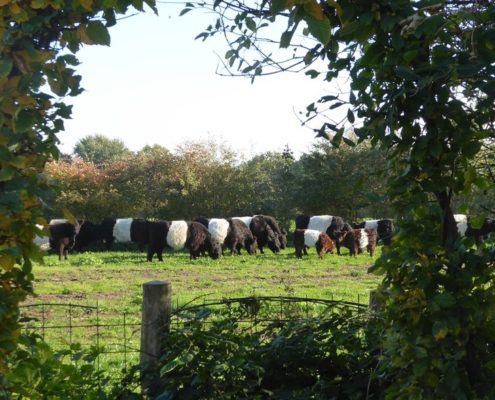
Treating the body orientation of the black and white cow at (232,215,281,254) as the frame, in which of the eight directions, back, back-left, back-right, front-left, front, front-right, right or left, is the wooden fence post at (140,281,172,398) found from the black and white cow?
right

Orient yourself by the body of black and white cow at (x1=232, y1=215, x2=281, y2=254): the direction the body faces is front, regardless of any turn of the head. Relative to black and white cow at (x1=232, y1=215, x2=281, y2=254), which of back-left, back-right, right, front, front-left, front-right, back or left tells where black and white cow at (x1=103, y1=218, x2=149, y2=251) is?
back

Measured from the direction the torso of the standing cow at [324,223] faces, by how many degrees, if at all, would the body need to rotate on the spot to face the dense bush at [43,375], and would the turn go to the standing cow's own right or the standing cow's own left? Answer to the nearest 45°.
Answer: approximately 90° to the standing cow's own right

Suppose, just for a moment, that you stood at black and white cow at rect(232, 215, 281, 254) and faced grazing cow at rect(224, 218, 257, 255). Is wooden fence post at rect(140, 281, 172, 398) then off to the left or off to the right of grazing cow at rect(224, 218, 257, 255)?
left

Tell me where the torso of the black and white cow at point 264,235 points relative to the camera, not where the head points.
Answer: to the viewer's right

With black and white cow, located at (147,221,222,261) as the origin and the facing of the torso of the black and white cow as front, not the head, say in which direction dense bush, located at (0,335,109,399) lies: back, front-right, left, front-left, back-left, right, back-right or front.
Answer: right

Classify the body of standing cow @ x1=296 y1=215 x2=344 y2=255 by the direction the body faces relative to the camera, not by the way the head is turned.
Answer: to the viewer's right
